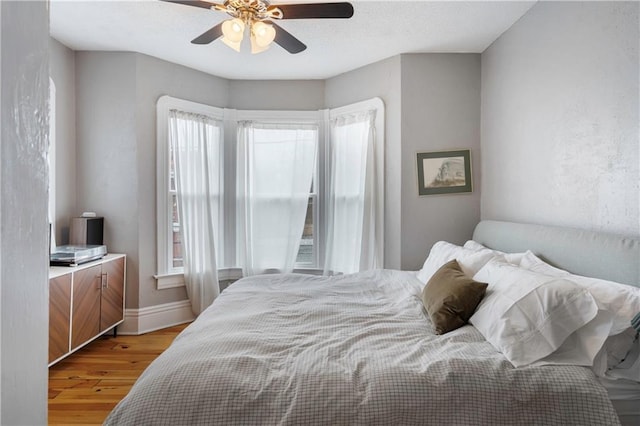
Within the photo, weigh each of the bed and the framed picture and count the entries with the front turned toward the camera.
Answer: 1

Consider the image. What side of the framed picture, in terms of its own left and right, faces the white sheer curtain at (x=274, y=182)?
right

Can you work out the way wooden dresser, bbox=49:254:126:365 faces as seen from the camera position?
facing the viewer and to the right of the viewer

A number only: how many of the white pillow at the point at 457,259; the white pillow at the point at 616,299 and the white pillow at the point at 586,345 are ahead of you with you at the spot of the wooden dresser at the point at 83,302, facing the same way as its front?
3

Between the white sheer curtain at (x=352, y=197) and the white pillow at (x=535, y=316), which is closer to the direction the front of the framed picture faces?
the white pillow

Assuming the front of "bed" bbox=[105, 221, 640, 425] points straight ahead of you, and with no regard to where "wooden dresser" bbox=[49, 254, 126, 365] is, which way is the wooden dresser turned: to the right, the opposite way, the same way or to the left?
the opposite way

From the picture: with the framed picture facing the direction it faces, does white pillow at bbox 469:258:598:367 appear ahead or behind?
ahead

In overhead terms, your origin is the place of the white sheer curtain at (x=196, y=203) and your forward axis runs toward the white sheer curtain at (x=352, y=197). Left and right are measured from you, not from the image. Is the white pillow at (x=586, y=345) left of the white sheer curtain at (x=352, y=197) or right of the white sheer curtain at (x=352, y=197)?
right

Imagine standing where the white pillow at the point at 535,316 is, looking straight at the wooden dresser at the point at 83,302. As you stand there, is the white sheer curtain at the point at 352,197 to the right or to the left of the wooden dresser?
right

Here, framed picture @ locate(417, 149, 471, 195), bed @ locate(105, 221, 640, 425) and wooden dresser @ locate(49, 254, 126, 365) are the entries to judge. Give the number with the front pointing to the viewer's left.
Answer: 1

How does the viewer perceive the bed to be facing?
facing to the left of the viewer

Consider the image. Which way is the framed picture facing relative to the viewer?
toward the camera

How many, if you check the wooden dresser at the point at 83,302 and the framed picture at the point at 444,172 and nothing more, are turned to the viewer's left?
0
